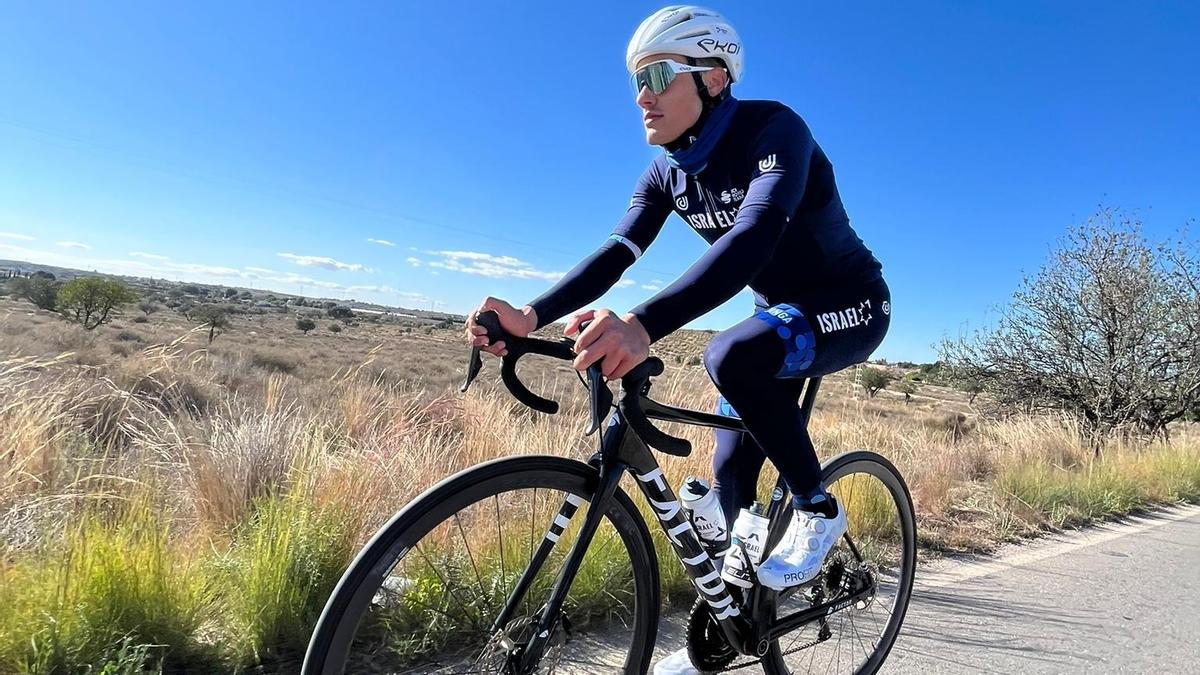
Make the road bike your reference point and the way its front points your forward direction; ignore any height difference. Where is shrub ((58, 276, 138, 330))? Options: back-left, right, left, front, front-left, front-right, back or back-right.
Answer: right

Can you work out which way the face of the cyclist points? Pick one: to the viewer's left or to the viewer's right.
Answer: to the viewer's left

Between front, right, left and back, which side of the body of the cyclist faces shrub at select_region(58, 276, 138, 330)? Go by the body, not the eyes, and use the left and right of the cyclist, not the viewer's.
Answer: right

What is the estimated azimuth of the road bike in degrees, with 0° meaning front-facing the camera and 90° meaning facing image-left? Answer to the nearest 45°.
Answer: approximately 45°

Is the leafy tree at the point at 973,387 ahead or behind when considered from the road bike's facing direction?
behind

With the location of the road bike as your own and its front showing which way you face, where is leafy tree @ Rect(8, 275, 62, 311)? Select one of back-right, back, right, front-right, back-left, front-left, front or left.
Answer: right

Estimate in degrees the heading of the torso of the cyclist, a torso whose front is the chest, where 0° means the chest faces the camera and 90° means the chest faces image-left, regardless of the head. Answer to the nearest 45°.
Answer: approximately 45°

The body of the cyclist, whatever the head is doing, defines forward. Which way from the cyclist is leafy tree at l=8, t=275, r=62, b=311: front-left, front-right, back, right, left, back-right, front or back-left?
right
